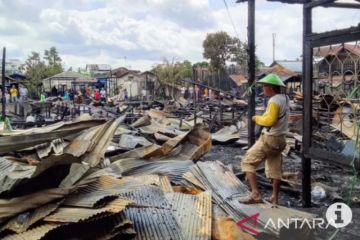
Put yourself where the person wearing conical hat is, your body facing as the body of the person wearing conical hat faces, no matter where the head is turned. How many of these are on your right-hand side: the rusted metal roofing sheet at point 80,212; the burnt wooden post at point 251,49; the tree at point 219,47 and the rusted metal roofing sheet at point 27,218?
2

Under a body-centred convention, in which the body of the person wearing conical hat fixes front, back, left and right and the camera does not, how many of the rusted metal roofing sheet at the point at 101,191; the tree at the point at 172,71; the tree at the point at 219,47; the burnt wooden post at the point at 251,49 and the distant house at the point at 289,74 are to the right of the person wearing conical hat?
4

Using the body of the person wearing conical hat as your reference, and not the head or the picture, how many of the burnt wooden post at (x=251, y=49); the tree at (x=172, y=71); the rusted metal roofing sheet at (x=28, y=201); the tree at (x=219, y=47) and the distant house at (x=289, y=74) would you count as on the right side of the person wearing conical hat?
4

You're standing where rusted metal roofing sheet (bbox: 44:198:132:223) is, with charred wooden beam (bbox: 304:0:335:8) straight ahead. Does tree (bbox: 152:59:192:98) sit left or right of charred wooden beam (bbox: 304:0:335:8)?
left

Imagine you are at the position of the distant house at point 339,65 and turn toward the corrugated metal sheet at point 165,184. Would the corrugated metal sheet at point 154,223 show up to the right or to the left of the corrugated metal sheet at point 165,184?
left

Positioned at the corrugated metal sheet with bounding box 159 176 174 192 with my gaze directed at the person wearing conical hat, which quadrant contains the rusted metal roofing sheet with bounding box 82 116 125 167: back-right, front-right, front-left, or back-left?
back-left

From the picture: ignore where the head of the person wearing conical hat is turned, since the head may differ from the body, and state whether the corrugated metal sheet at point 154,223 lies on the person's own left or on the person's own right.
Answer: on the person's own left

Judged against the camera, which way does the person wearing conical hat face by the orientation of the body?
to the viewer's left

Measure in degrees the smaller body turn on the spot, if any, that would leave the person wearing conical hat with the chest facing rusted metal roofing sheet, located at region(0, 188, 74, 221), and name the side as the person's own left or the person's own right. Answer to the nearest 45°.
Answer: approximately 45° to the person's own left
